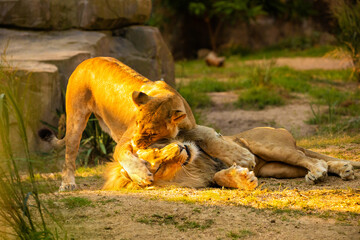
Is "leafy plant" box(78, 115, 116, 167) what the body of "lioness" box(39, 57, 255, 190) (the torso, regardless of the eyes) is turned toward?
no

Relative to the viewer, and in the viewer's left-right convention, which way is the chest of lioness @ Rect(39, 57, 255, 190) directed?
facing the viewer and to the right of the viewer

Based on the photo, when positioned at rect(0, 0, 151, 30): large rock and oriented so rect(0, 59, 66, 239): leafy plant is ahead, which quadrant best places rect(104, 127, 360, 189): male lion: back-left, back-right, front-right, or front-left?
front-left

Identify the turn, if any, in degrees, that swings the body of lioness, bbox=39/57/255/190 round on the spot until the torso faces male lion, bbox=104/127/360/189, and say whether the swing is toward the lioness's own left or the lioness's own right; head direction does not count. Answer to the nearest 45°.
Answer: approximately 45° to the lioness's own left

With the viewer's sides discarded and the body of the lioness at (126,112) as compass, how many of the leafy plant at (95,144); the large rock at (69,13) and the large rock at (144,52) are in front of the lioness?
0

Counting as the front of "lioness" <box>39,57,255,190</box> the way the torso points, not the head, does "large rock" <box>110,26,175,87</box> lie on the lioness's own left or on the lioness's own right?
on the lioness's own left

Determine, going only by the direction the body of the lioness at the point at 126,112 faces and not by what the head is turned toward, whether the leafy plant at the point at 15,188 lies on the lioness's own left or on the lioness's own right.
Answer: on the lioness's own right

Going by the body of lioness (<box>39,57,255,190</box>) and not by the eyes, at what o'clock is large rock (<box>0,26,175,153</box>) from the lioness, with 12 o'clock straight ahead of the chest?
The large rock is roughly at 7 o'clock from the lioness.

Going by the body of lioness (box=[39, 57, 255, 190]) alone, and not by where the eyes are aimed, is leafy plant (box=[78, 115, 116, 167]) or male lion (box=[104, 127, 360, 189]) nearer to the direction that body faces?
the male lion

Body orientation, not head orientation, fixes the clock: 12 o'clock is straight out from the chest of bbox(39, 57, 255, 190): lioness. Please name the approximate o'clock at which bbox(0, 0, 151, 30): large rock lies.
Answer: The large rock is roughly at 7 o'clock from the lioness.
